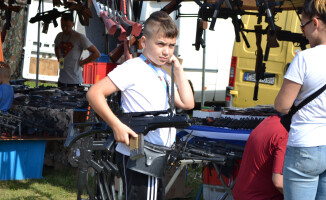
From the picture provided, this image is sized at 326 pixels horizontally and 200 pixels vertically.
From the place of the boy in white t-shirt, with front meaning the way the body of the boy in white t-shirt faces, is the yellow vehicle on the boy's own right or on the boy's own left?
on the boy's own left

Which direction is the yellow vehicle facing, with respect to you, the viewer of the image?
facing away from the viewer

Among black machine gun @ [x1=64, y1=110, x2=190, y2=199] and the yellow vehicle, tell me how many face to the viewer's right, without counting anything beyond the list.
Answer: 1

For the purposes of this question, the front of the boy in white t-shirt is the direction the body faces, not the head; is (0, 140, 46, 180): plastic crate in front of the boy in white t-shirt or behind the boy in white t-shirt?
behind

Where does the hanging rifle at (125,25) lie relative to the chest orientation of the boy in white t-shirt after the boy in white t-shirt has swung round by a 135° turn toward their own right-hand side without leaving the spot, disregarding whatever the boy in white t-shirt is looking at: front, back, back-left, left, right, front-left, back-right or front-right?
right

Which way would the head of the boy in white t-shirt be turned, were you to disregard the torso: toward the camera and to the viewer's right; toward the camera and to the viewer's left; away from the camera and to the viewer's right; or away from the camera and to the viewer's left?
toward the camera and to the viewer's right

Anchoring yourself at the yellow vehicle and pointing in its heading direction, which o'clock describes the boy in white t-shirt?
The boy in white t-shirt is roughly at 6 o'clock from the yellow vehicle.
